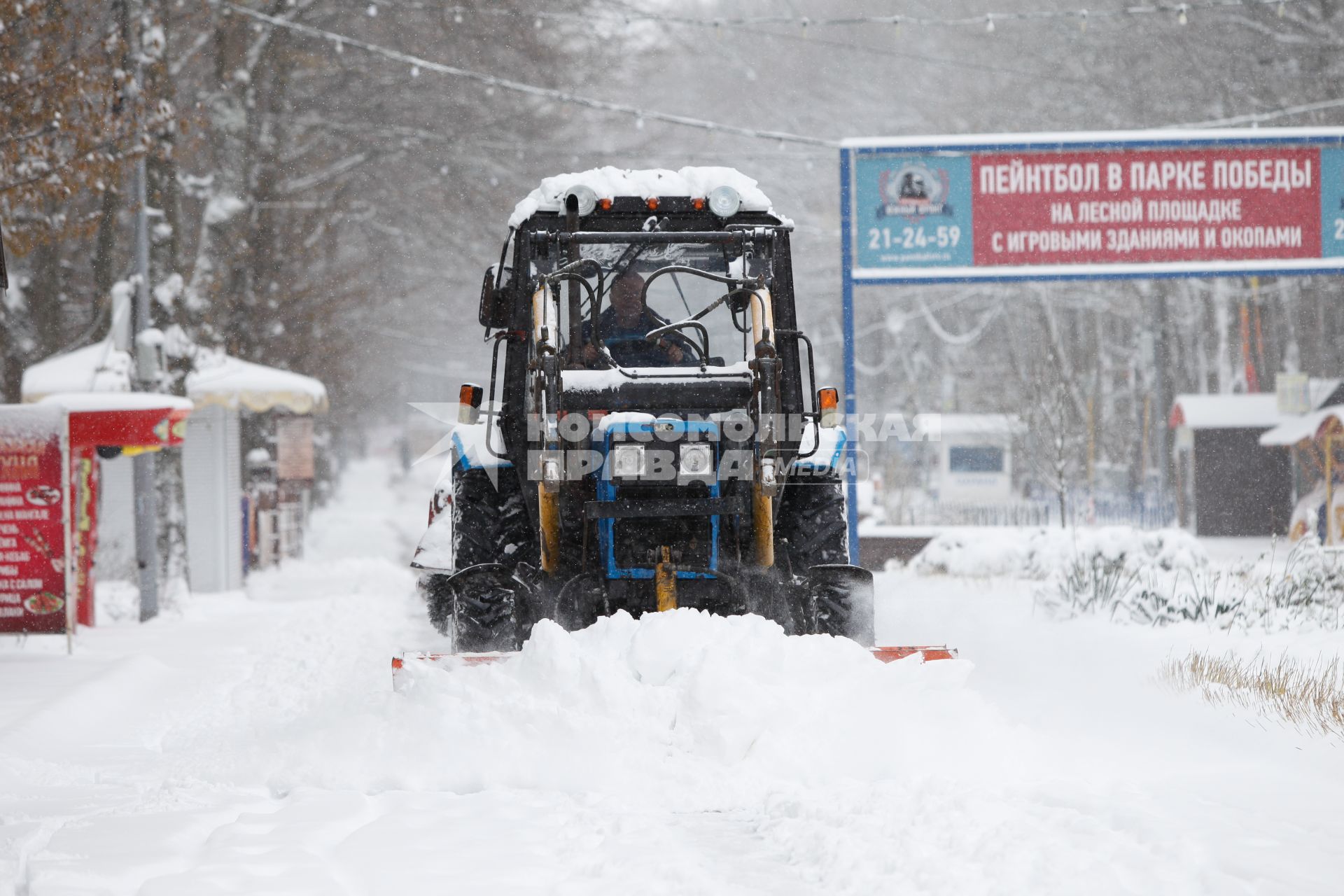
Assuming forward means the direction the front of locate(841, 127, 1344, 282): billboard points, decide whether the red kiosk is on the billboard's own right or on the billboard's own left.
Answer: on the billboard's own right

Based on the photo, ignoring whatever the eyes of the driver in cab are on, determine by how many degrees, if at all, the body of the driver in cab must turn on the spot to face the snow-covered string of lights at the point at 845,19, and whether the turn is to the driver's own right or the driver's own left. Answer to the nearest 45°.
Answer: approximately 180°

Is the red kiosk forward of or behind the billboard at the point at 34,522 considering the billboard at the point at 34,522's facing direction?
behind

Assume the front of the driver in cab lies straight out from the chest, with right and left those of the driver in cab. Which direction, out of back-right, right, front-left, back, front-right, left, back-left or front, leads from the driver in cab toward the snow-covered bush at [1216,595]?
back-left

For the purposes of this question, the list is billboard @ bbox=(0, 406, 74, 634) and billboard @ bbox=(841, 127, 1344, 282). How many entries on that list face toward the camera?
2

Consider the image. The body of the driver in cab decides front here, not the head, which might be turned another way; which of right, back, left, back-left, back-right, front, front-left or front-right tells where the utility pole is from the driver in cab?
back-right

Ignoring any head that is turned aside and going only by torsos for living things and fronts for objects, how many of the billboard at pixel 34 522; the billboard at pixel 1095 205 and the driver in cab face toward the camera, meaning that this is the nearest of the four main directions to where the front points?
3

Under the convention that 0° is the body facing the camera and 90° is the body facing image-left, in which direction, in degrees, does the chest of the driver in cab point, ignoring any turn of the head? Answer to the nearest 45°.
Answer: approximately 0°

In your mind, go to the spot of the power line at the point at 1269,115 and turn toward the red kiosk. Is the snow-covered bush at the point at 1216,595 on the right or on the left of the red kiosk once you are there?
left
